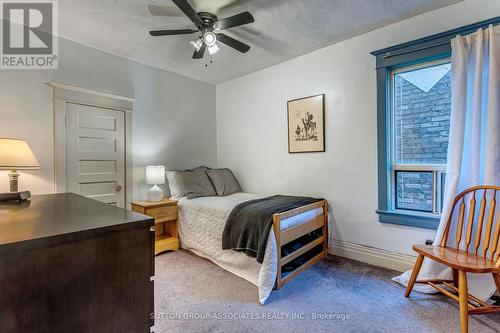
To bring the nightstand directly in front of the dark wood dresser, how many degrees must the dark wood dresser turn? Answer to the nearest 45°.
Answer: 0° — it already faces it

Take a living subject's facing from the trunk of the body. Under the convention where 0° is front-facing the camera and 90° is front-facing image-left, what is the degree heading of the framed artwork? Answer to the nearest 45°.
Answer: approximately 45°

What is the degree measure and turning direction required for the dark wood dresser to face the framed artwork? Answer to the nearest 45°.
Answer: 0° — it already faces it

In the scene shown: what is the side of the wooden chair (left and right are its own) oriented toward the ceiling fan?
front

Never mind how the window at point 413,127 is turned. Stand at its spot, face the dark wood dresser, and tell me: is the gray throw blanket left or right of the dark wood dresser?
right

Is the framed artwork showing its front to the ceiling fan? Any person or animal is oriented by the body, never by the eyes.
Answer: yes

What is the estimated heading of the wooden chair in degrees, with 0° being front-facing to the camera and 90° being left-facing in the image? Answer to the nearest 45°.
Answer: approximately 45°

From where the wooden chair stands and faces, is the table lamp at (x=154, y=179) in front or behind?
in front

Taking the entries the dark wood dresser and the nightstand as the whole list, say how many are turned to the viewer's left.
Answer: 0

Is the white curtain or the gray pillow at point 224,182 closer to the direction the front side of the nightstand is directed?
the white curtain
